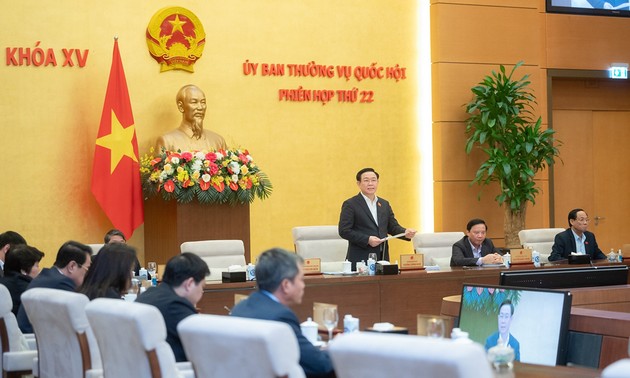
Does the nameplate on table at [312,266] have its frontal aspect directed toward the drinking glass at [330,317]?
yes

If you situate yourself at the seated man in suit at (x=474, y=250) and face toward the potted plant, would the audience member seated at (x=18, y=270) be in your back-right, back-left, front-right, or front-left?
back-left

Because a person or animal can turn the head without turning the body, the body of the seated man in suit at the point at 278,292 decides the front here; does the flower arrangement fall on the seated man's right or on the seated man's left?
on the seated man's left

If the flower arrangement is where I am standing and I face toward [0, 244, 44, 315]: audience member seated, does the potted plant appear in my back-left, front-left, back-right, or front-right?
back-left

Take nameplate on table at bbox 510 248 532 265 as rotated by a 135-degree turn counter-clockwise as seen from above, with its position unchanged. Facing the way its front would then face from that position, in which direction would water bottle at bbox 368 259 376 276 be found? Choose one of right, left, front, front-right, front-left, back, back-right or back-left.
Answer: back

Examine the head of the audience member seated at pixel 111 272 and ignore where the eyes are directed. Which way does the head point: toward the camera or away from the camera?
away from the camera

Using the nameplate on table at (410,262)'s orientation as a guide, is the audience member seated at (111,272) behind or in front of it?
in front

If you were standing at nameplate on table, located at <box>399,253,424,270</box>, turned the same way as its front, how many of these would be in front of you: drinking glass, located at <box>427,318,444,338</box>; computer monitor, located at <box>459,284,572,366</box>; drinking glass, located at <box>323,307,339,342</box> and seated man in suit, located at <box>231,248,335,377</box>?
4

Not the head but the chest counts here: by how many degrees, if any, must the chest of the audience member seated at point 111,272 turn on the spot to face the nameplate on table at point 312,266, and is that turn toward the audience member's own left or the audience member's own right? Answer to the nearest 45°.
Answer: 0° — they already face it

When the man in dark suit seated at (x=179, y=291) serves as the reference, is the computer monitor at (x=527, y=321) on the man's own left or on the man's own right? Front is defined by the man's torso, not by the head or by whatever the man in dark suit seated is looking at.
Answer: on the man's own right

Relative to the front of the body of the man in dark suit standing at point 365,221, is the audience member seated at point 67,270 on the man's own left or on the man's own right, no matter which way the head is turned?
on the man's own right

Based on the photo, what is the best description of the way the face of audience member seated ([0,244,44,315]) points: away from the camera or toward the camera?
away from the camera

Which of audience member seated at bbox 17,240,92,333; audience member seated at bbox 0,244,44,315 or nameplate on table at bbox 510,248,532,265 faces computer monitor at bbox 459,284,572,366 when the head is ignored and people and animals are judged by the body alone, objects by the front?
the nameplate on table

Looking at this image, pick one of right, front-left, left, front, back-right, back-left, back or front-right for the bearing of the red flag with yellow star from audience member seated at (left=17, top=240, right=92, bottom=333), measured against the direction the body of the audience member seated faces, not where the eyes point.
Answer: front-left

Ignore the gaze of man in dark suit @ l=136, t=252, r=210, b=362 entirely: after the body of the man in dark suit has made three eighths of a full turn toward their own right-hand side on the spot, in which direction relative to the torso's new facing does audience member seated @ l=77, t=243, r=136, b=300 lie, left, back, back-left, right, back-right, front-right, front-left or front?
back-right

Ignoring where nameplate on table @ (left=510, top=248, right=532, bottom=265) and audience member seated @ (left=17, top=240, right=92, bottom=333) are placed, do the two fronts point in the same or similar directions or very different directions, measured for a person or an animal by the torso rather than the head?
very different directions

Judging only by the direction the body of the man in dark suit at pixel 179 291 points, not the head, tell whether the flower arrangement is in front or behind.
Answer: in front
